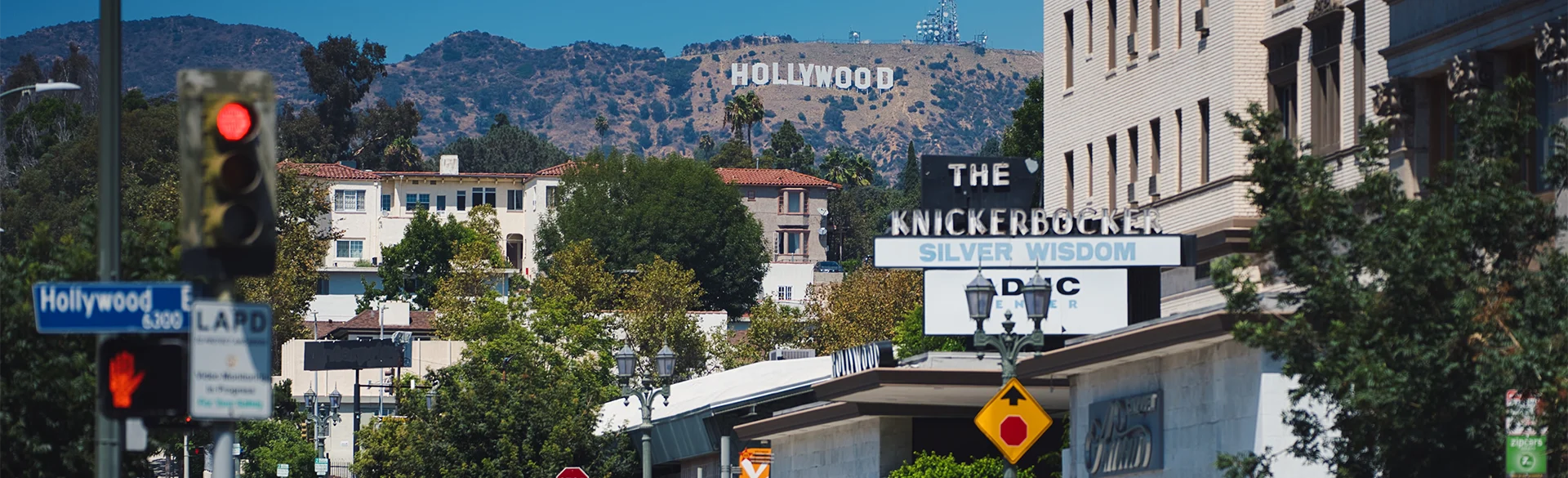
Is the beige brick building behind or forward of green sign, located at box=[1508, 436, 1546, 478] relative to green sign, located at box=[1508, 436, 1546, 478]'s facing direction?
behind

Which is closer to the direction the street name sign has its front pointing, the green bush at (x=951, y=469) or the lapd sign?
the lapd sign
